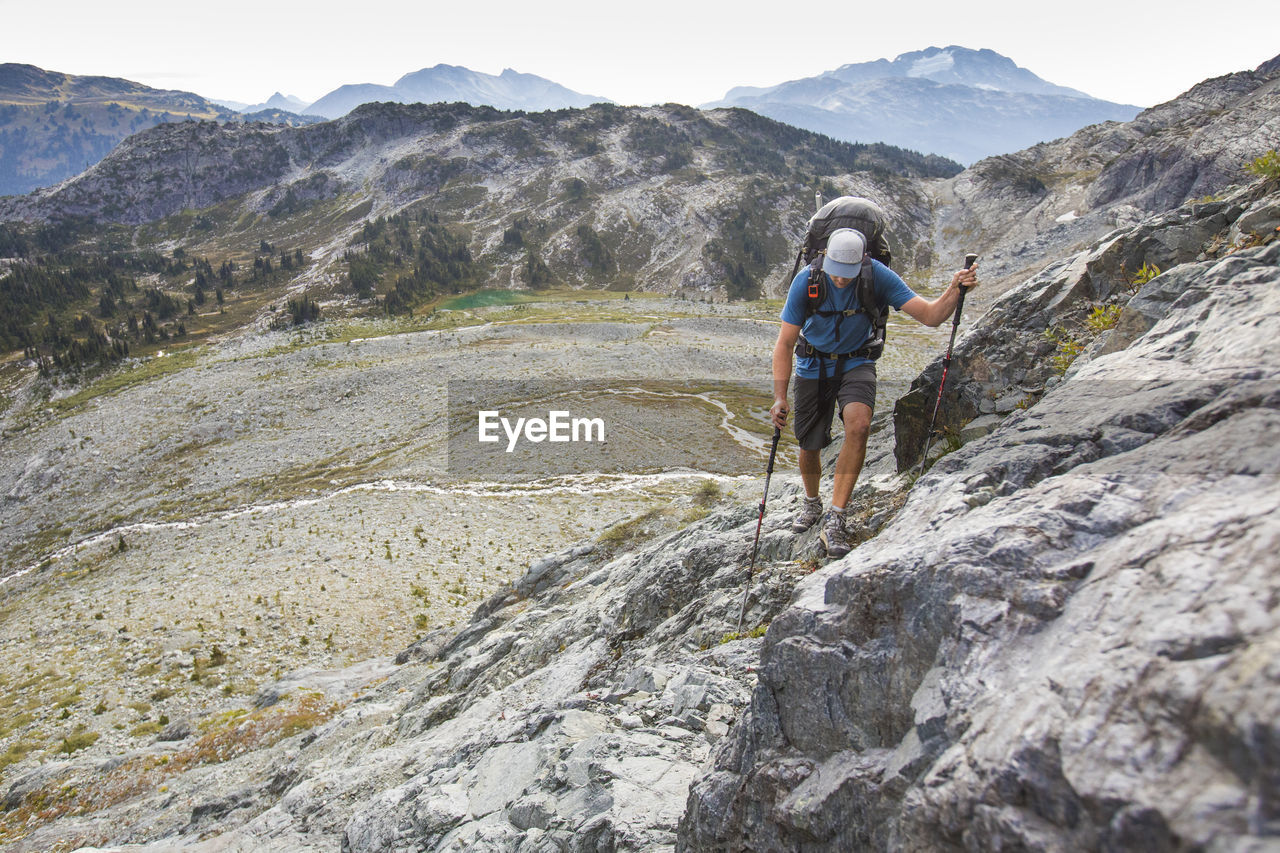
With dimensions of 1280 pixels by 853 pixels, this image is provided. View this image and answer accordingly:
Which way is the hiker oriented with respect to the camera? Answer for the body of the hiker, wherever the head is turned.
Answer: toward the camera

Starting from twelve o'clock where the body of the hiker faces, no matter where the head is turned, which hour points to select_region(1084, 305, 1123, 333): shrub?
The shrub is roughly at 8 o'clock from the hiker.

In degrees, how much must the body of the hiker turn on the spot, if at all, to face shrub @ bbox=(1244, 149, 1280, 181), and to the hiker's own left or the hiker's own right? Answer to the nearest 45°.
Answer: approximately 90° to the hiker's own left

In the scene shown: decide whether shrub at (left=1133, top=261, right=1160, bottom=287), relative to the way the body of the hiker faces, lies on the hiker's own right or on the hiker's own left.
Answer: on the hiker's own left

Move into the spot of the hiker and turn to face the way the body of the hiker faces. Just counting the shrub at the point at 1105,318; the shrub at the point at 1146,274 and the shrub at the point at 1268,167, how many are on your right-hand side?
0
